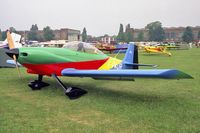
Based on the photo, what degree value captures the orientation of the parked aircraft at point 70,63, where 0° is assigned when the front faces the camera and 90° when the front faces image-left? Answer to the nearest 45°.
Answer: approximately 45°
